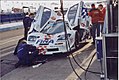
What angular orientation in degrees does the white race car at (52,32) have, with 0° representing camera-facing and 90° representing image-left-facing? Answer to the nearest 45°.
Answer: approximately 45°
